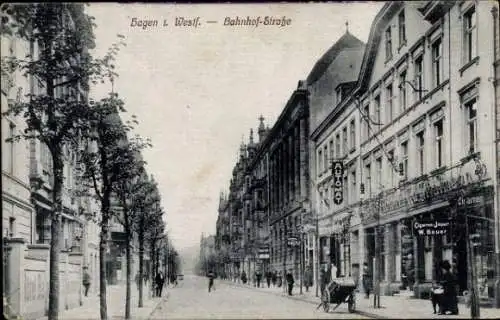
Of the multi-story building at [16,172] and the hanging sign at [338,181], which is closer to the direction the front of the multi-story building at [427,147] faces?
the multi-story building

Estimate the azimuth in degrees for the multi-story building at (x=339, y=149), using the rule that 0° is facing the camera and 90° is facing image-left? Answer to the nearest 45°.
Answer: approximately 45°

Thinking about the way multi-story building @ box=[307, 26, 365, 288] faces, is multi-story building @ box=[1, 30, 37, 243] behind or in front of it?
in front

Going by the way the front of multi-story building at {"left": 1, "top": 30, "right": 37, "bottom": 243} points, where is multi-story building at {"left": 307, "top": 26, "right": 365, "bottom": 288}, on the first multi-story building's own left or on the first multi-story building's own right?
on the first multi-story building's own left

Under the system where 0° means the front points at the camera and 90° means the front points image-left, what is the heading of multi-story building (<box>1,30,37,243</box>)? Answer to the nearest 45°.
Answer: approximately 315°
